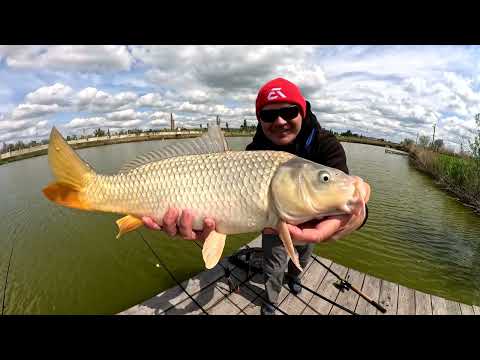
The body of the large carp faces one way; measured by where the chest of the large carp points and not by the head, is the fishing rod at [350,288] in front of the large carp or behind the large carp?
in front

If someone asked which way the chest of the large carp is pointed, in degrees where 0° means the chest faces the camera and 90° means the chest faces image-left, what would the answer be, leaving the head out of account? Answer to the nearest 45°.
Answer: approximately 270°
